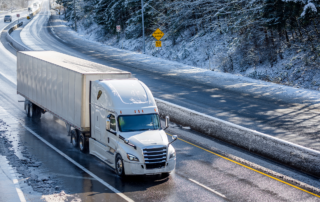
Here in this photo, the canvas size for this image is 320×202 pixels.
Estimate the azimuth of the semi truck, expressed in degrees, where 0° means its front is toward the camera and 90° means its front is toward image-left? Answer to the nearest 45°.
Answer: approximately 315°

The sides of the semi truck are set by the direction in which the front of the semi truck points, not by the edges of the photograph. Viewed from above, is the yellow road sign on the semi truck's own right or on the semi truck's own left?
on the semi truck's own left

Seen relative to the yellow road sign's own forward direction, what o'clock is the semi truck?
The semi truck is roughly at 12 o'clock from the yellow road sign.

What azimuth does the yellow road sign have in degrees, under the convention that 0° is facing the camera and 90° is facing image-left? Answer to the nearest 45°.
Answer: approximately 0°

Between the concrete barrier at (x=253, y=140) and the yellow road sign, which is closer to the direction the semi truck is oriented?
the concrete barrier

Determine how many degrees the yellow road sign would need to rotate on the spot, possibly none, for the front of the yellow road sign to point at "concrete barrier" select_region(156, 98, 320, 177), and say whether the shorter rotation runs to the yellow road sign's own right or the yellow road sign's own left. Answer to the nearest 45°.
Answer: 0° — it already faces it
